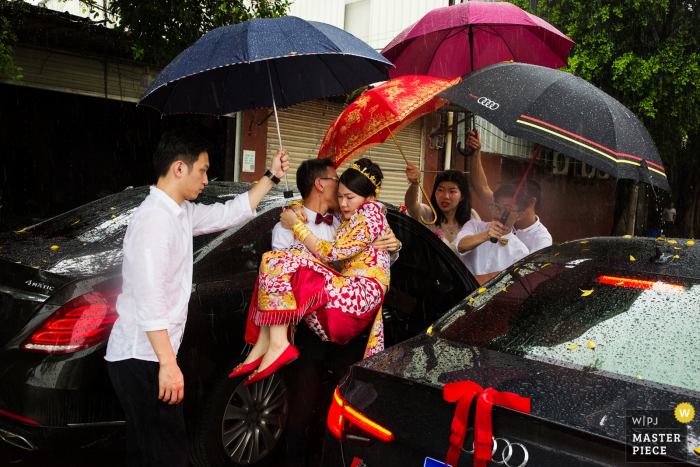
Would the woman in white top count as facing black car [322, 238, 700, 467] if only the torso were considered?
yes

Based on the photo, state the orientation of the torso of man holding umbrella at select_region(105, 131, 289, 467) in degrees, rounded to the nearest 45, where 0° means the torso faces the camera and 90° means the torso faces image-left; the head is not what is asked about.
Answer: approximately 270°

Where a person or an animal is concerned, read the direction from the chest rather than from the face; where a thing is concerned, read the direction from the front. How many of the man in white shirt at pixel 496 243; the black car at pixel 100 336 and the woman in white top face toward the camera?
2

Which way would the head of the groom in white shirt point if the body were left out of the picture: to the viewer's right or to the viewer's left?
to the viewer's right

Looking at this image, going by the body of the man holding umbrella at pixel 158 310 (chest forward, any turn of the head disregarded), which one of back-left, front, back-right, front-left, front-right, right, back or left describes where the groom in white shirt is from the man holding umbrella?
front-left

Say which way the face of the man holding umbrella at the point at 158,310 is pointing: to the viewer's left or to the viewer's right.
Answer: to the viewer's right

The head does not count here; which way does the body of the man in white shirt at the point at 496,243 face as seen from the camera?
toward the camera

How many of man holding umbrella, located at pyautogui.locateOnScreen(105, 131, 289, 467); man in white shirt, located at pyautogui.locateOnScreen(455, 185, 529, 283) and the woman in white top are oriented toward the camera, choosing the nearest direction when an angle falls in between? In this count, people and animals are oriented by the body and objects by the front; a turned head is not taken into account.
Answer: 2

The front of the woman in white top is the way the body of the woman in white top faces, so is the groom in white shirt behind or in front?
in front

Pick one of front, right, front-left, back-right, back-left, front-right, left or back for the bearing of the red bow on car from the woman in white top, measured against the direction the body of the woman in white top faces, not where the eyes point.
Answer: front

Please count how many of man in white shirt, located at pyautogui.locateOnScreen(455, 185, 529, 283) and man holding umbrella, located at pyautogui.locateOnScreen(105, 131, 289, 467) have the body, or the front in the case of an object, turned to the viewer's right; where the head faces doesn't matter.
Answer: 1

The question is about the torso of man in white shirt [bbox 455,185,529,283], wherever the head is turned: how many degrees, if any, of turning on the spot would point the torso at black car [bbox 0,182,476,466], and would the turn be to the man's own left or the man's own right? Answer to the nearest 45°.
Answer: approximately 45° to the man's own right

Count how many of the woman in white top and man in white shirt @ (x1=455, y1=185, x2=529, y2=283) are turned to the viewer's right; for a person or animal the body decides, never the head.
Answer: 0

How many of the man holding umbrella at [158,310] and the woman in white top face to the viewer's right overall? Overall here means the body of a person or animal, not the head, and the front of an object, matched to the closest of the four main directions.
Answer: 1

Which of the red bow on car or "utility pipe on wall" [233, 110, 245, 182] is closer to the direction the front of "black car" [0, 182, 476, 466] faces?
the utility pipe on wall

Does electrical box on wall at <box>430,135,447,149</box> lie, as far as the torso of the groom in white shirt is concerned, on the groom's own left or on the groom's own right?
on the groom's own left
